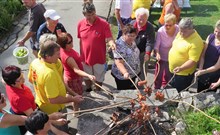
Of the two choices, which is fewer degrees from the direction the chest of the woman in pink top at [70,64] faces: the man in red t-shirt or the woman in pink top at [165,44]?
the woman in pink top

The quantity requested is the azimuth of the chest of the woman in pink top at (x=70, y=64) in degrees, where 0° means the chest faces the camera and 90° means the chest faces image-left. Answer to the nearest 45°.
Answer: approximately 270°

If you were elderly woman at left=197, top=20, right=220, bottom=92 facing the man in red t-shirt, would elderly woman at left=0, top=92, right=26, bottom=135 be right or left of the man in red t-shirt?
left

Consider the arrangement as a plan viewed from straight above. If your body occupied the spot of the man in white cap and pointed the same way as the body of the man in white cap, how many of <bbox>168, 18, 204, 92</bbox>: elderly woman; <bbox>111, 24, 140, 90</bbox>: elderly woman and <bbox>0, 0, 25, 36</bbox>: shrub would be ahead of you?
2

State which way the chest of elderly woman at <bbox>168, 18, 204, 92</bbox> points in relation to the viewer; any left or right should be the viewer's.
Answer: facing the viewer and to the left of the viewer

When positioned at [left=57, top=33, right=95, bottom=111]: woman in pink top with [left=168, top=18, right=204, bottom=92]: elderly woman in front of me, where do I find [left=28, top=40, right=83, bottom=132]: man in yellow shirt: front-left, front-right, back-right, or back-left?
back-right

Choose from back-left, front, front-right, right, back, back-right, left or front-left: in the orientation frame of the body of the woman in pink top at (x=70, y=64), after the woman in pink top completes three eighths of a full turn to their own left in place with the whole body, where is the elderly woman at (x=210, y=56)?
back-right

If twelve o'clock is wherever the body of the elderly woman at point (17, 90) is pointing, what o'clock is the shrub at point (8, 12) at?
The shrub is roughly at 9 o'clock from the elderly woman.

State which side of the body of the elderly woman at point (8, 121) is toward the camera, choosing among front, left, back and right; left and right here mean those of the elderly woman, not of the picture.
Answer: right

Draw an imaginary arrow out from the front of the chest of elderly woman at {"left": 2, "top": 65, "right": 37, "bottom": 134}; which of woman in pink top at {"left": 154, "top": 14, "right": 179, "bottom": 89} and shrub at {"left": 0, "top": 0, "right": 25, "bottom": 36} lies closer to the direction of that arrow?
the woman in pink top

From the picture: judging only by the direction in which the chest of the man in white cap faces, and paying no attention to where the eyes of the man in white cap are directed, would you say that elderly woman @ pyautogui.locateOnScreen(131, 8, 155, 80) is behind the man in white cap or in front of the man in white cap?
in front

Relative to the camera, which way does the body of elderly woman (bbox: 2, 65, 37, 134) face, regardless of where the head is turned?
to the viewer's right
